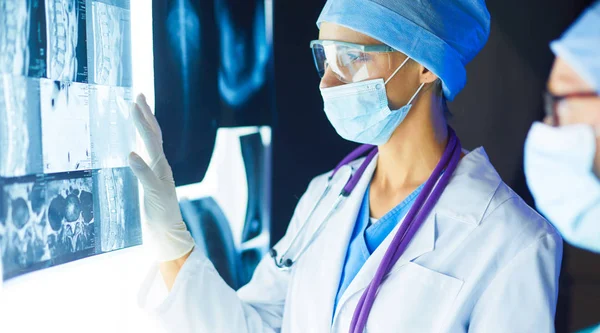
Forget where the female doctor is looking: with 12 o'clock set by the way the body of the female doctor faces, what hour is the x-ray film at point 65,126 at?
The x-ray film is roughly at 1 o'clock from the female doctor.

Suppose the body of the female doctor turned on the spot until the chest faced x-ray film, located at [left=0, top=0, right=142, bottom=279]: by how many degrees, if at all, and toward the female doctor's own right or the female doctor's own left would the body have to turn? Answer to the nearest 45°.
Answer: approximately 45° to the female doctor's own right

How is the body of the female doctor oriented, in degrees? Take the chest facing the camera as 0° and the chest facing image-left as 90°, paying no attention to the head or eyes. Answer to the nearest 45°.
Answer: approximately 45°

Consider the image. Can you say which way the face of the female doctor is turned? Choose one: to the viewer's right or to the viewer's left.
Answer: to the viewer's left

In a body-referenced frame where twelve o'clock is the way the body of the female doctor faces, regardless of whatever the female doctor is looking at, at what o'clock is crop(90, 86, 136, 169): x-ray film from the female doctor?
The x-ray film is roughly at 1 o'clock from the female doctor.

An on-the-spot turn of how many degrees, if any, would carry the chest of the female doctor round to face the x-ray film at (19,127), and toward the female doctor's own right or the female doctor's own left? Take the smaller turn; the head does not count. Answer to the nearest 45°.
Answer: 0° — they already face it
